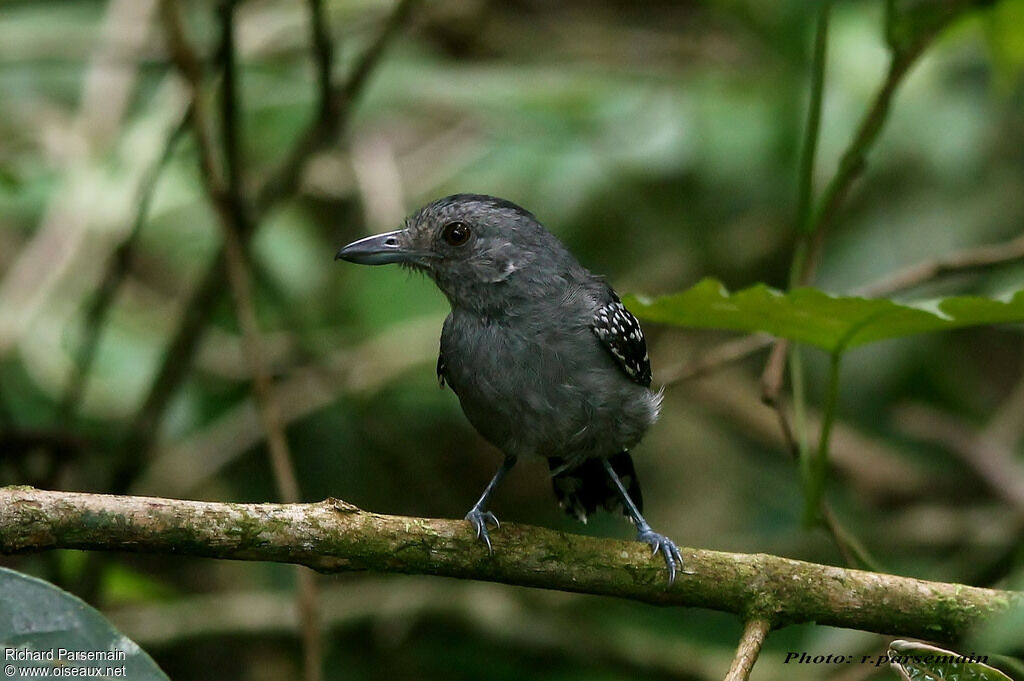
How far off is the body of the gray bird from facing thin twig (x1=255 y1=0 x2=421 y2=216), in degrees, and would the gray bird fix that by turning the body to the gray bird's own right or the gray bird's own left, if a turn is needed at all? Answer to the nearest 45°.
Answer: approximately 90° to the gray bird's own right

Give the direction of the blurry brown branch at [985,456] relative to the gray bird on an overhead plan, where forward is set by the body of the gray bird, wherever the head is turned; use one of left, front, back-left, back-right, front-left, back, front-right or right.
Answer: back

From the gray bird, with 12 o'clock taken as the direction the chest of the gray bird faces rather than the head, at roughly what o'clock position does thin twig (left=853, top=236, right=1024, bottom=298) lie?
The thin twig is roughly at 7 o'clock from the gray bird.

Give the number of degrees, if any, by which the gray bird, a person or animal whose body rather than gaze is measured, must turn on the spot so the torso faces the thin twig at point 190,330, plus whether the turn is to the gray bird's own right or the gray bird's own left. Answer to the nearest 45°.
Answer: approximately 90° to the gray bird's own right

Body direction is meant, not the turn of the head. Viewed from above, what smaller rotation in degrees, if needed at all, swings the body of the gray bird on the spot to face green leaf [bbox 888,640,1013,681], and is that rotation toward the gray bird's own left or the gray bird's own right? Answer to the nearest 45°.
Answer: approximately 90° to the gray bird's own left

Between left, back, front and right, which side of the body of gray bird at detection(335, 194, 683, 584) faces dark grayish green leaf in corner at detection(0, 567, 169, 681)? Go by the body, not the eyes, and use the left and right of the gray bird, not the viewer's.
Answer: front

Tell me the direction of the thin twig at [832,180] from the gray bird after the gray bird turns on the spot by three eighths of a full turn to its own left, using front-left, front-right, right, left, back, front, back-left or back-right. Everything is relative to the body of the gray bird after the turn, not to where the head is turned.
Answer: front
